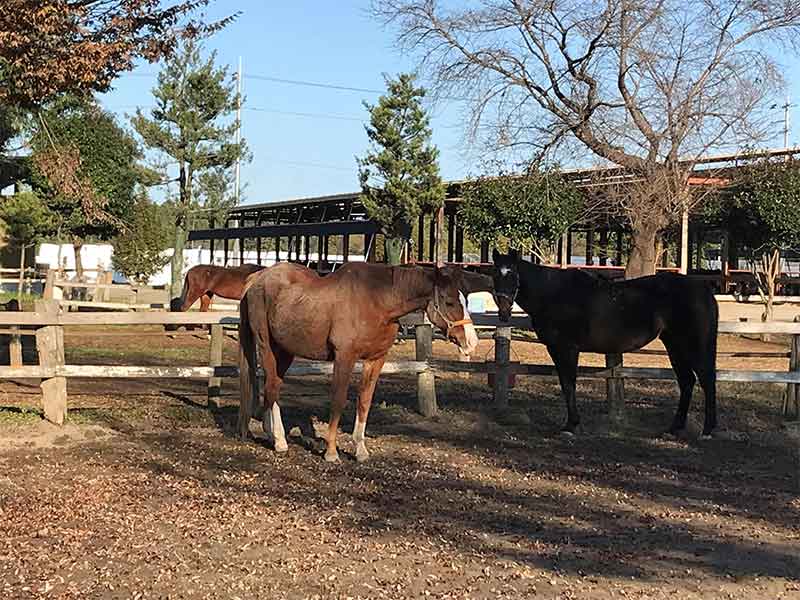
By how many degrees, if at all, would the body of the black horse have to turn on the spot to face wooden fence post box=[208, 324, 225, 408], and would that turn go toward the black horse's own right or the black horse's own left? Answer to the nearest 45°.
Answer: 0° — it already faces it

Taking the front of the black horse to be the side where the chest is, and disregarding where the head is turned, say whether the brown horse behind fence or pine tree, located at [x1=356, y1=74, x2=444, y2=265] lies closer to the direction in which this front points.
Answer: the brown horse behind fence

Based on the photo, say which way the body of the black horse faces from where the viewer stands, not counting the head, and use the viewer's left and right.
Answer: facing to the left of the viewer

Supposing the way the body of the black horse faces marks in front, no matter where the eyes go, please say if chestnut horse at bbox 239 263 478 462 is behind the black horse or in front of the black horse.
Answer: in front

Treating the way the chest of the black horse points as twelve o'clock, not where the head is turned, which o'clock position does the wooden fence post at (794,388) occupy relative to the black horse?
The wooden fence post is roughly at 5 o'clock from the black horse.
